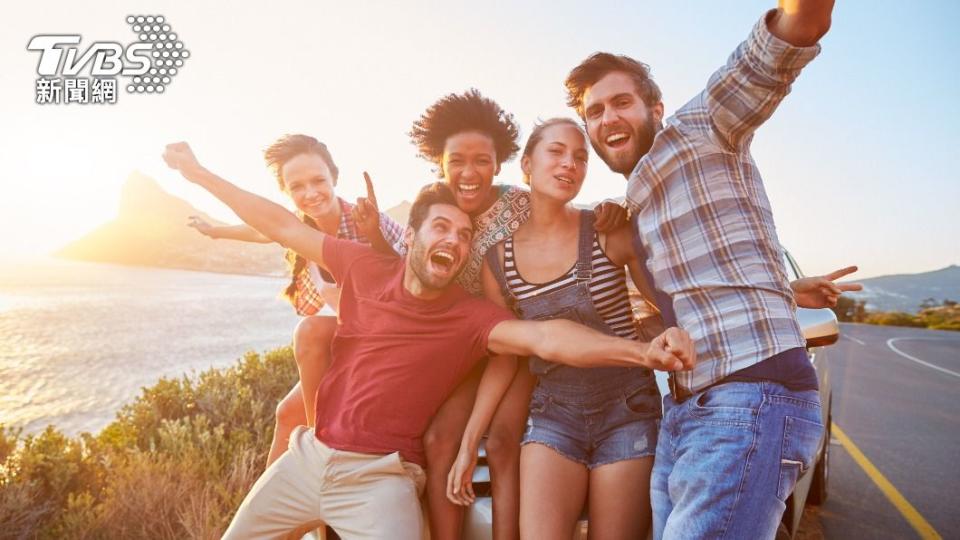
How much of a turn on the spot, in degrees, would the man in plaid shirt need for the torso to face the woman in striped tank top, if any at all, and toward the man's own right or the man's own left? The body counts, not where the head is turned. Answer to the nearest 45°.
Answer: approximately 45° to the man's own right

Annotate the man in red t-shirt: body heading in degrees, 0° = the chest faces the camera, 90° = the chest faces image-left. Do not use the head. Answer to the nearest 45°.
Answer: approximately 0°

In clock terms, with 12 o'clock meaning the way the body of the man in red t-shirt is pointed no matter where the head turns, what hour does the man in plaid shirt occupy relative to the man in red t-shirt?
The man in plaid shirt is roughly at 10 o'clock from the man in red t-shirt.

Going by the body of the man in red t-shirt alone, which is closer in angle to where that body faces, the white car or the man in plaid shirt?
the man in plaid shirt
